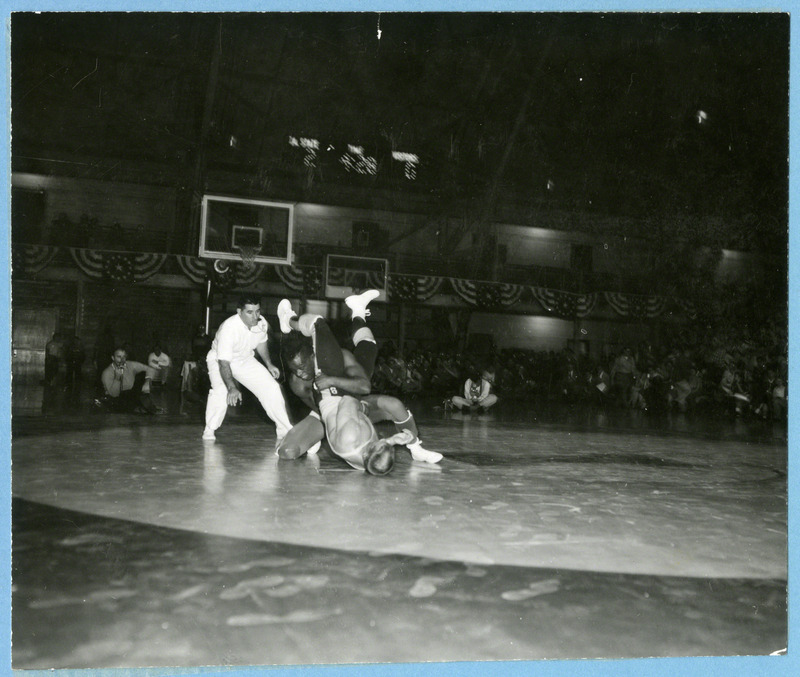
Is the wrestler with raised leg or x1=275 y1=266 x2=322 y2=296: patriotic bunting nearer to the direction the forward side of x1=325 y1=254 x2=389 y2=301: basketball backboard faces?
the wrestler with raised leg

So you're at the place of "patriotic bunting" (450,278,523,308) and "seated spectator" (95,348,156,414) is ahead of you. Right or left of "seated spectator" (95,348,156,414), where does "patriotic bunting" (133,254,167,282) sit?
right

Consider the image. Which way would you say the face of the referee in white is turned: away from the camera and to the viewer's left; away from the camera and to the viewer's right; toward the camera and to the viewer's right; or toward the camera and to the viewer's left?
toward the camera and to the viewer's right

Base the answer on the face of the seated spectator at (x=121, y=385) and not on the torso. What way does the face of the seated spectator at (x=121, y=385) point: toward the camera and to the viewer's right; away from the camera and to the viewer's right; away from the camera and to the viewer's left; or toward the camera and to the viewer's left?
toward the camera and to the viewer's right

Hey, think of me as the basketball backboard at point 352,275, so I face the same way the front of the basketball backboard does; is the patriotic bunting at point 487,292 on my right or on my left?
on my left
